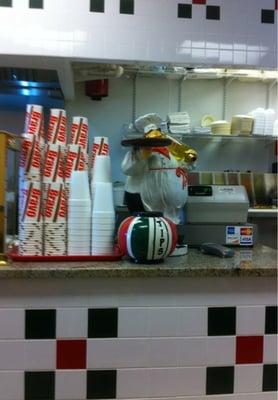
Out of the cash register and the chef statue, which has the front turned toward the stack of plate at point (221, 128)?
the cash register

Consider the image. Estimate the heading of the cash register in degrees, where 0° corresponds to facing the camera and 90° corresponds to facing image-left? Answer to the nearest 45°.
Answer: approximately 180°

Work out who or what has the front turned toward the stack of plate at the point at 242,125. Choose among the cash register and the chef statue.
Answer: the cash register

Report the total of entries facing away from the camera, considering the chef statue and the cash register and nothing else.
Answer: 1

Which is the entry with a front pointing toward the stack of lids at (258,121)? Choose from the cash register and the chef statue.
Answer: the cash register

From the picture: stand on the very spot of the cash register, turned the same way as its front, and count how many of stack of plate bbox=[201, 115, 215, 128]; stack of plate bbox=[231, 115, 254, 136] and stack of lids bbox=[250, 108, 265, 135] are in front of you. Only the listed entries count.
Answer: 3

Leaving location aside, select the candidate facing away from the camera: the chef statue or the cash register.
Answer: the cash register

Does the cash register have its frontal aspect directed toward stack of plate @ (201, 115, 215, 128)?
yes
